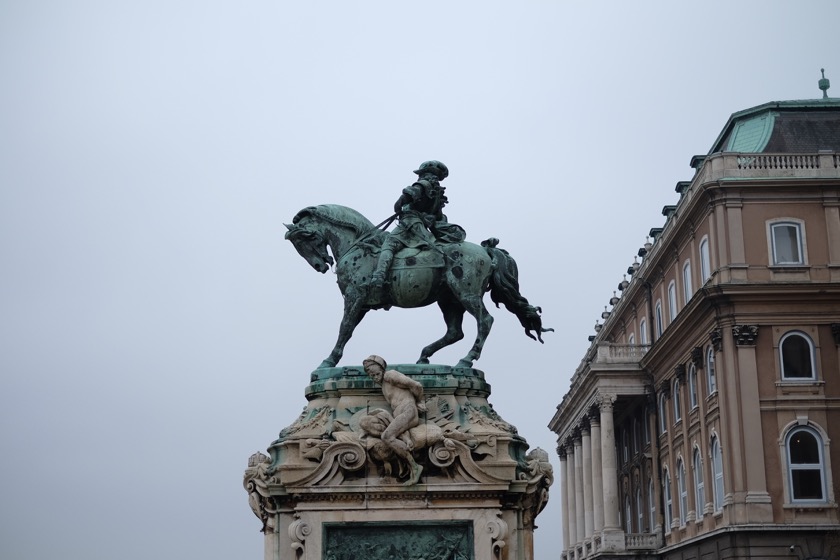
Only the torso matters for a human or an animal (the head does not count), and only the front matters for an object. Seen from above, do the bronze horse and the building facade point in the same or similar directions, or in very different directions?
same or similar directions

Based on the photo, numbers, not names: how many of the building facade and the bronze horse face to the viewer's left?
2

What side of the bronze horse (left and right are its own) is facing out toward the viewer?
left

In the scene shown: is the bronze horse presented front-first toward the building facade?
no

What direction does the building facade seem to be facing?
to the viewer's left
